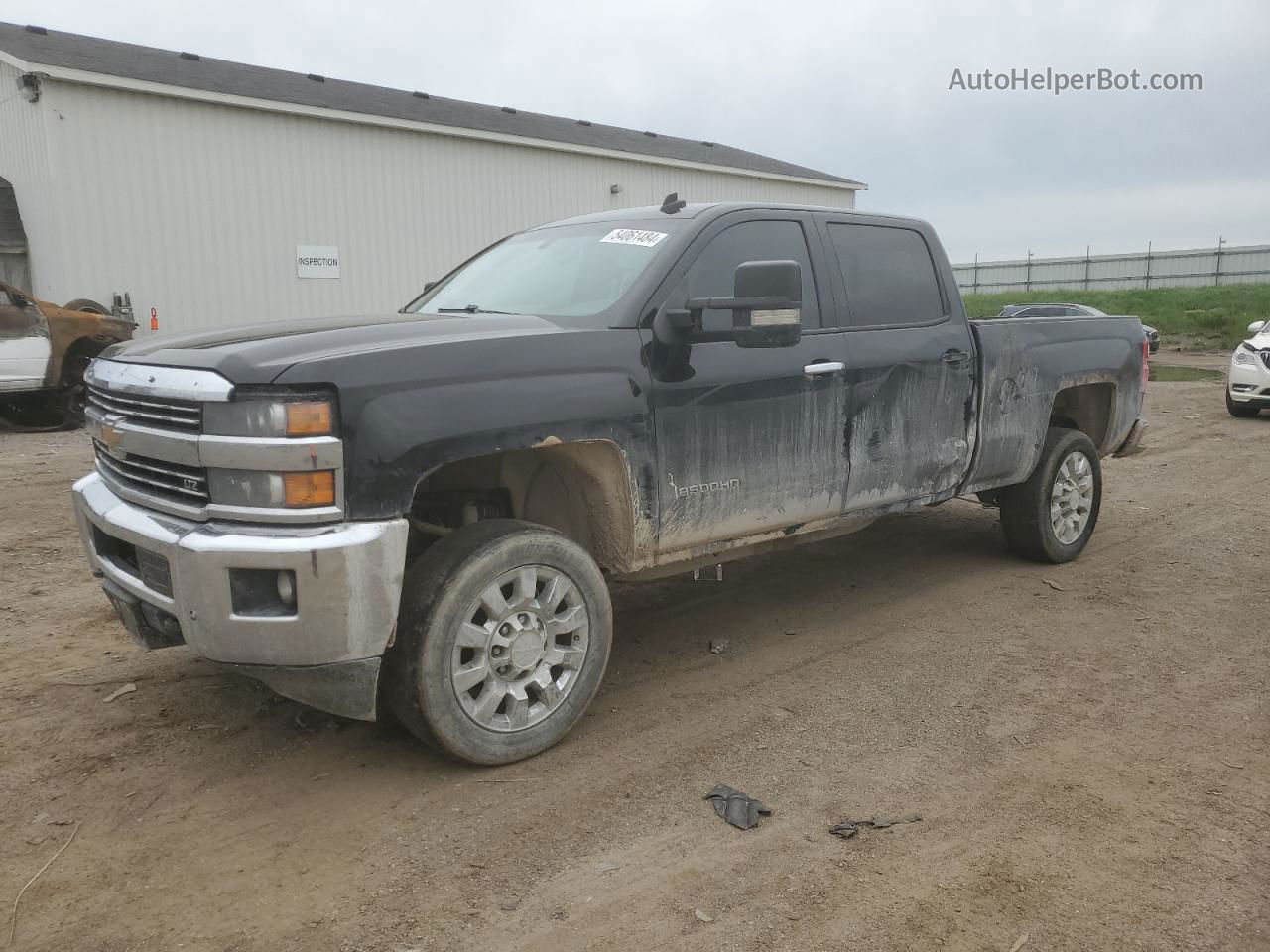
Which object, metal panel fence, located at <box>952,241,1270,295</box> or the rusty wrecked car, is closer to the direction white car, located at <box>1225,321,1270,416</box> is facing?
the rusty wrecked car

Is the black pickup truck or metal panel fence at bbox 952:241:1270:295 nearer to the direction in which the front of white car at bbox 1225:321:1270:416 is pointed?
the black pickup truck

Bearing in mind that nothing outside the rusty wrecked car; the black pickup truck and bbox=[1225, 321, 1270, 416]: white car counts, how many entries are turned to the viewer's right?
1

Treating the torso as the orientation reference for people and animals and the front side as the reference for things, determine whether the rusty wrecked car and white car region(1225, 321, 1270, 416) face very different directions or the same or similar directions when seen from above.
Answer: very different directions

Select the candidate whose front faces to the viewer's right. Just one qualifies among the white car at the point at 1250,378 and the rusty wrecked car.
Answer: the rusty wrecked car

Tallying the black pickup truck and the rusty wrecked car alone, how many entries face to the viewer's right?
1

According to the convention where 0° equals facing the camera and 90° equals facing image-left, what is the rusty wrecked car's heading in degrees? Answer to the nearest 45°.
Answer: approximately 270°

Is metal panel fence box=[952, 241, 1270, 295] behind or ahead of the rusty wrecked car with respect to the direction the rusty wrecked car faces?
ahead

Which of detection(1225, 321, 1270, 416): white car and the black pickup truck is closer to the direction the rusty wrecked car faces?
the white car

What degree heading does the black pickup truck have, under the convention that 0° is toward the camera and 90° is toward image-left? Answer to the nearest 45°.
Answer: approximately 45°
